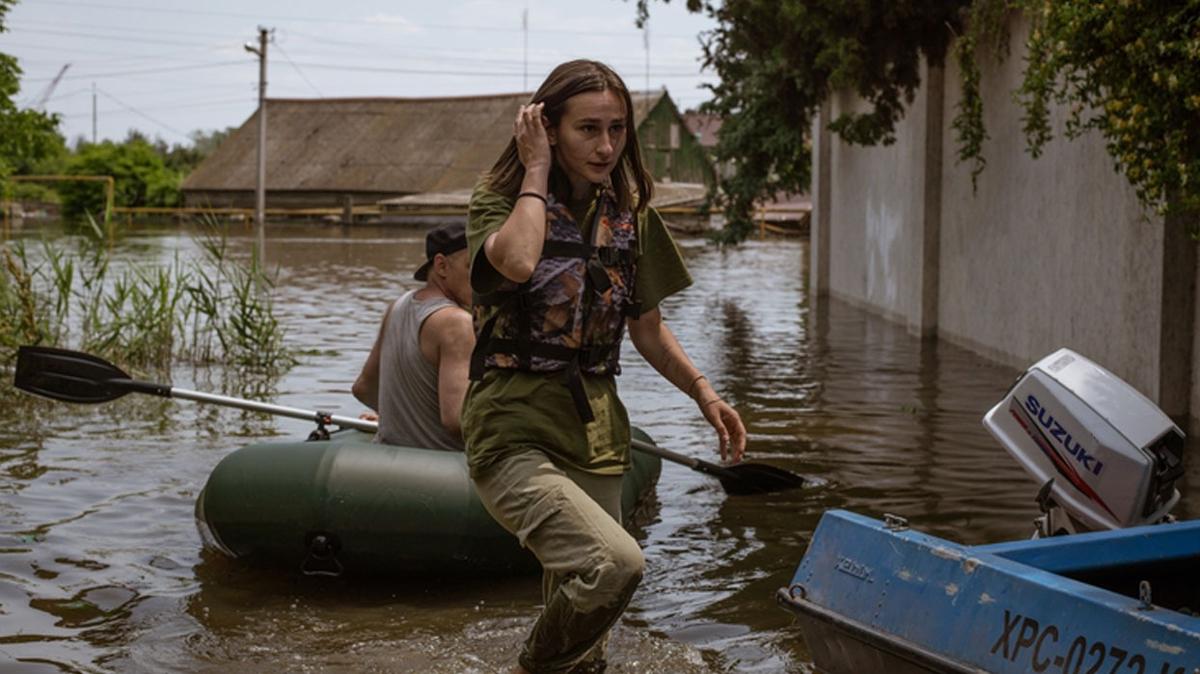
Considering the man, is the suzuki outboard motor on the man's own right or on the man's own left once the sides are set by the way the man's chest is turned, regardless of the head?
on the man's own right

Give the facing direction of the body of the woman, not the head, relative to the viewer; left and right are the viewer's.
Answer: facing the viewer and to the right of the viewer

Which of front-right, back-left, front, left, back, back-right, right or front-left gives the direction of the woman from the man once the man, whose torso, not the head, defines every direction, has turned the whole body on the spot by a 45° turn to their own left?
back

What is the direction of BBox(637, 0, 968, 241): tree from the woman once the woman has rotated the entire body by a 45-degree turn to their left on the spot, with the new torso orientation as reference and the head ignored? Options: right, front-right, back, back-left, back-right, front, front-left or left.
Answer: left
